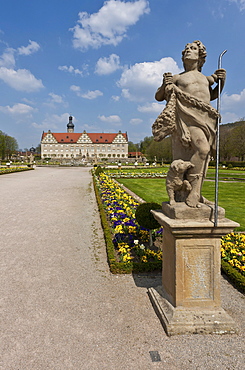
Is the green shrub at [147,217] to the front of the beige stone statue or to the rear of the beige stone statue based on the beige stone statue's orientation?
to the rear

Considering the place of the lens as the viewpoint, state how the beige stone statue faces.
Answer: facing the viewer
